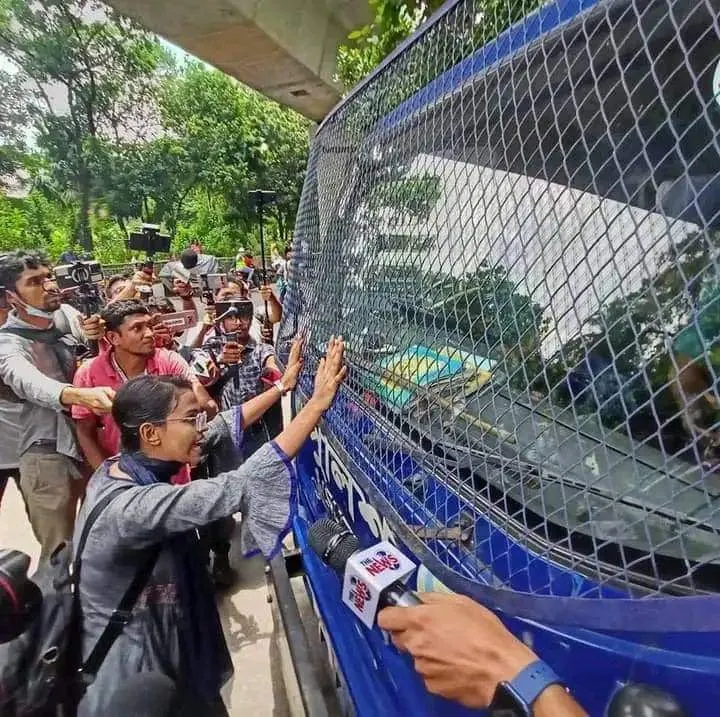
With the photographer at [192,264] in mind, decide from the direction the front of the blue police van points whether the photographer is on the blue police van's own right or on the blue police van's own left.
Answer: on the blue police van's own right

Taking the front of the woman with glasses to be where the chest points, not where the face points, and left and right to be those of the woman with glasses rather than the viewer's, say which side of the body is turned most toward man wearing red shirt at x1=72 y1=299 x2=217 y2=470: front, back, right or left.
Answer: left

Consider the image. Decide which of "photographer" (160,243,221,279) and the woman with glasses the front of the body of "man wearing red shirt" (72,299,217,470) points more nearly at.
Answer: the woman with glasses

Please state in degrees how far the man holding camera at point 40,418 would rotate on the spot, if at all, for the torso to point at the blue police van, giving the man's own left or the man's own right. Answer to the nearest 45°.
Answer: approximately 45° to the man's own right

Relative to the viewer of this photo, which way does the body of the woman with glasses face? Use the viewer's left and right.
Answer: facing to the right of the viewer

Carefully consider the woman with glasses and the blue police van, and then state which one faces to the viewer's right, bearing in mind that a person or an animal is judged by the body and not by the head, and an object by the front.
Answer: the woman with glasses

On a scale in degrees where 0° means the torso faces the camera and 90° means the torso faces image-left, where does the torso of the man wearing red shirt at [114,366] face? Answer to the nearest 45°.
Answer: approximately 315°

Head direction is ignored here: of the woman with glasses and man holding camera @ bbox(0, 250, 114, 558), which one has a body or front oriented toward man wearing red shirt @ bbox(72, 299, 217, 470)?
man holding camera @ bbox(0, 250, 114, 558)

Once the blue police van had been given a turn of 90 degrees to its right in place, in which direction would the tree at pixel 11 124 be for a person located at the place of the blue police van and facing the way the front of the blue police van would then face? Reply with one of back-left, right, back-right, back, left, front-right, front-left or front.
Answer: front

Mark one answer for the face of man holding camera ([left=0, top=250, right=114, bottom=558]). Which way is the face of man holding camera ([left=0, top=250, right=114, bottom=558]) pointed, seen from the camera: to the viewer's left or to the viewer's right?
to the viewer's right

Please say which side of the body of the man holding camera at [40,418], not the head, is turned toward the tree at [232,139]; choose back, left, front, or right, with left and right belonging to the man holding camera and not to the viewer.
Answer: left
